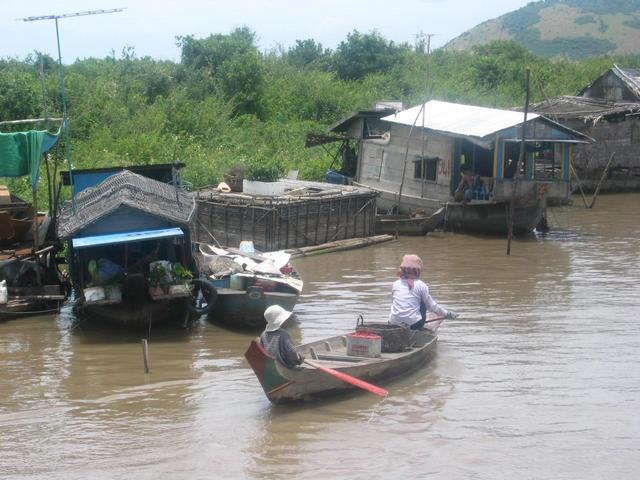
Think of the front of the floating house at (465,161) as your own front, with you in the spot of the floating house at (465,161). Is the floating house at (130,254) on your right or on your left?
on your right

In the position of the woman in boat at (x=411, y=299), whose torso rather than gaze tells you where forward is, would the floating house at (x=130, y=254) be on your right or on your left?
on your left

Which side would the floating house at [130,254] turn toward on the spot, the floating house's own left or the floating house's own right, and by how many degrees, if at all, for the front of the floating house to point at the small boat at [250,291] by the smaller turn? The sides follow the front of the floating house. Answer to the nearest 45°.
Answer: approximately 90° to the floating house's own left

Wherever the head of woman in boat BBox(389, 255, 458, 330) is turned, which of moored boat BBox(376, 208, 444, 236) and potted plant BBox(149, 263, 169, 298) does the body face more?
the moored boat

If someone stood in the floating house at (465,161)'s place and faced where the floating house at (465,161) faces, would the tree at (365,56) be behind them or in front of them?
behind
